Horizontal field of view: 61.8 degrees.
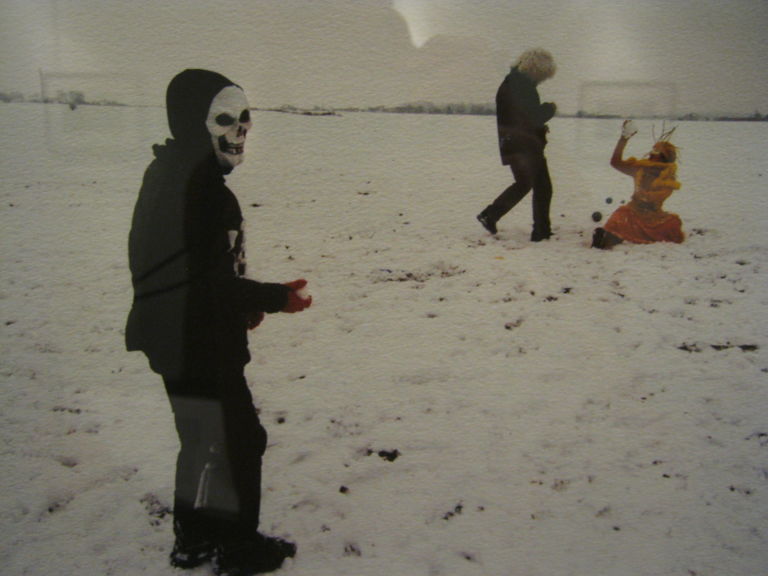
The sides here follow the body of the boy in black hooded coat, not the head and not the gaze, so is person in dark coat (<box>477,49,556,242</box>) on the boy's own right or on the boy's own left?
on the boy's own left

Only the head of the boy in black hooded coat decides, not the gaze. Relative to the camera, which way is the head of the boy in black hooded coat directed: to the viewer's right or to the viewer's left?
to the viewer's right

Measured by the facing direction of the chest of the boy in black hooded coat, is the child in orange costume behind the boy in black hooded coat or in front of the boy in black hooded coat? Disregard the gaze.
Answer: in front

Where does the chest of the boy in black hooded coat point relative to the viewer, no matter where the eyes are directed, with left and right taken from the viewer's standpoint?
facing to the right of the viewer
